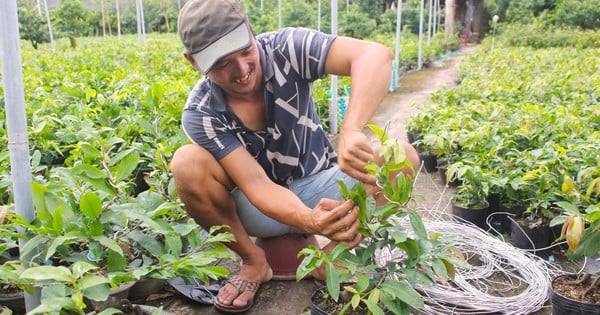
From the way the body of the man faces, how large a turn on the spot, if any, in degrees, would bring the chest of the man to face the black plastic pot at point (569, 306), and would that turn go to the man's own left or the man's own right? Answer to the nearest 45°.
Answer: approximately 45° to the man's own left

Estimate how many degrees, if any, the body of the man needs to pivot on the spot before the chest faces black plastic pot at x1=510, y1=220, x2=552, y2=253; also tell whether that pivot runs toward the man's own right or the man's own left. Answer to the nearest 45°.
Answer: approximately 90° to the man's own left

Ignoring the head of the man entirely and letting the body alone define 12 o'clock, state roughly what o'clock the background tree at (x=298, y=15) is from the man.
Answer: The background tree is roughly at 6 o'clock from the man.

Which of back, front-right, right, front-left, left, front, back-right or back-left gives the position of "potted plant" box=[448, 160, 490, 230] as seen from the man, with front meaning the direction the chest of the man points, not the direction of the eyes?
back-left

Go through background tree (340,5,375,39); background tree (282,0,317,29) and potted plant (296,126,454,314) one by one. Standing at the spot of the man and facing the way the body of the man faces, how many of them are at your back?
2

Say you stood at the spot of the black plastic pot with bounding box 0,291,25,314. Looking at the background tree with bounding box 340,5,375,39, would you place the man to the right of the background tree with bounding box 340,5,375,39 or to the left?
right

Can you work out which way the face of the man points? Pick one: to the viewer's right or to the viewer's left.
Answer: to the viewer's right

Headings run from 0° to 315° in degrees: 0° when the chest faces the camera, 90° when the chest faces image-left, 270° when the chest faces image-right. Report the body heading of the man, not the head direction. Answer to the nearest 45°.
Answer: approximately 0°

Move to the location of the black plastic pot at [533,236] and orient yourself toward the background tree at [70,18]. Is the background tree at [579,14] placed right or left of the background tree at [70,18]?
right

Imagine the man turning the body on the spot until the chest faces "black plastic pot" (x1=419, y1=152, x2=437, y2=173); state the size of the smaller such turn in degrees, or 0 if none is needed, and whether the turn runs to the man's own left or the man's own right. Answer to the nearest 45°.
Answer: approximately 135° to the man's own left
